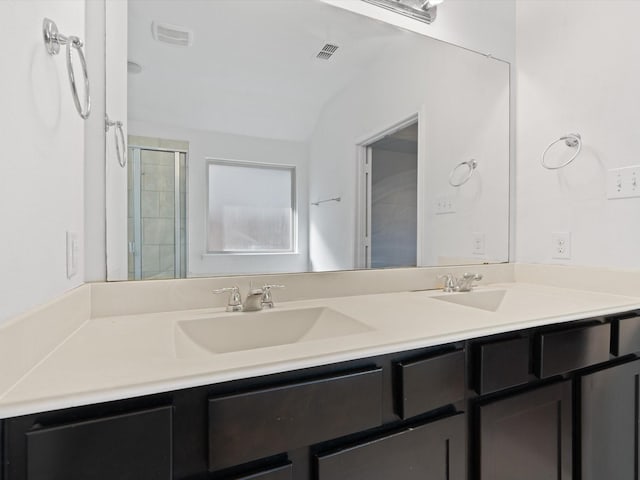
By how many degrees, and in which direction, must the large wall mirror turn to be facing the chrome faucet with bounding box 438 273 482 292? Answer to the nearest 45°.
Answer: approximately 45° to its left

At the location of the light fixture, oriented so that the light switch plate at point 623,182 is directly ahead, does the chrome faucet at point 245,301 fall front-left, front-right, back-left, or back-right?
back-right

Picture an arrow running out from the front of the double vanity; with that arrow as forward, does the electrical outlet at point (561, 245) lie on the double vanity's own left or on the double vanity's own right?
on the double vanity's own left

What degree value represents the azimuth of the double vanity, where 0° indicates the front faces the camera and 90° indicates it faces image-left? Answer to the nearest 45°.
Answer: approximately 315°

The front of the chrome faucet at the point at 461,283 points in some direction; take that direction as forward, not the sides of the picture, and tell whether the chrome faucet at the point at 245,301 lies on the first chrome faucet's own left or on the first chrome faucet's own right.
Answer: on the first chrome faucet's own right

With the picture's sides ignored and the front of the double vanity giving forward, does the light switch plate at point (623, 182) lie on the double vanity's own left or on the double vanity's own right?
on the double vanity's own left

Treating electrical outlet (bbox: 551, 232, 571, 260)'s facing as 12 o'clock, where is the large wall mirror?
The large wall mirror is roughly at 12 o'clock from the electrical outlet.

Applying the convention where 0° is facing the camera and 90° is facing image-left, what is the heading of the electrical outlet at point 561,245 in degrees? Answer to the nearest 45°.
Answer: approximately 45°

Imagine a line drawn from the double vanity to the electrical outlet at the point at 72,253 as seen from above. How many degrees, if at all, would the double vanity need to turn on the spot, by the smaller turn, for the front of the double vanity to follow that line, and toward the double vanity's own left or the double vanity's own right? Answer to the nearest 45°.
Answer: approximately 135° to the double vanity's own right
